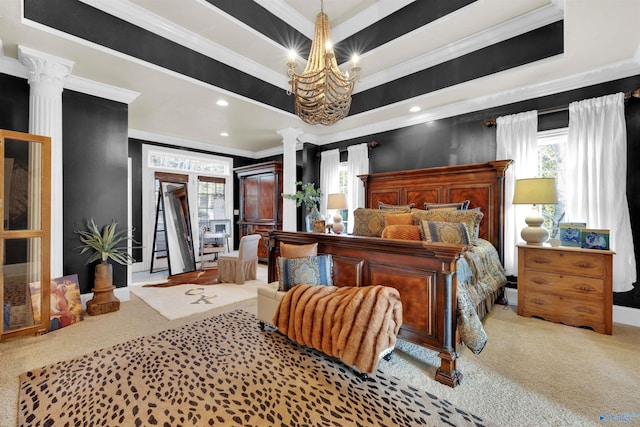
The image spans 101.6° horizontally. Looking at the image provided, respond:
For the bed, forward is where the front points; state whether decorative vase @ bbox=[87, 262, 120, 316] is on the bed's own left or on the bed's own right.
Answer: on the bed's own right

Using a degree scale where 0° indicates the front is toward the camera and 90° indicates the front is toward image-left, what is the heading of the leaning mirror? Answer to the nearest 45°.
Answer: approximately 315°

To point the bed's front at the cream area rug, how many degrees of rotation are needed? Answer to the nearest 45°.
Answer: approximately 45° to its right

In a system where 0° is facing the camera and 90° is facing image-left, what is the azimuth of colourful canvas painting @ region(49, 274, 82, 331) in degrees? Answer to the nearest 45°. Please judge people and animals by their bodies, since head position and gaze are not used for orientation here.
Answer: approximately 315°

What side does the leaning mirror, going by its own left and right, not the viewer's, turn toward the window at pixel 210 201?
left

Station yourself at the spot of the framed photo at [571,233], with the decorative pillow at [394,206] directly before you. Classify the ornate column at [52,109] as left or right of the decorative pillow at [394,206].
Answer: left

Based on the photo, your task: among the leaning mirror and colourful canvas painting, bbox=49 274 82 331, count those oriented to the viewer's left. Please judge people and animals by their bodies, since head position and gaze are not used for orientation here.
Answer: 0

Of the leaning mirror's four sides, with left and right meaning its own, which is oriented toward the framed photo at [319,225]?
front

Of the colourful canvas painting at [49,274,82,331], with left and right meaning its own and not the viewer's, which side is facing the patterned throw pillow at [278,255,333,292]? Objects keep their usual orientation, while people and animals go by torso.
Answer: front

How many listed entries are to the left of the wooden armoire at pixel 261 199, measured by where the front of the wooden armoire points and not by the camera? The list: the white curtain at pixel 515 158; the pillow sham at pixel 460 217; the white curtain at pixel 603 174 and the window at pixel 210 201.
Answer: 3

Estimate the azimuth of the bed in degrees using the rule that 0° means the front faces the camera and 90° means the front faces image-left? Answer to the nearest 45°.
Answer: approximately 45°

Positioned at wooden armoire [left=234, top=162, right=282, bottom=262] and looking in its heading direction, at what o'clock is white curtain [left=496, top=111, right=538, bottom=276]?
The white curtain is roughly at 9 o'clock from the wooden armoire.

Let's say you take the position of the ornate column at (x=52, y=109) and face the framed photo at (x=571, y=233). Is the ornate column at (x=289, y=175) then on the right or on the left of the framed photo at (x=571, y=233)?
left

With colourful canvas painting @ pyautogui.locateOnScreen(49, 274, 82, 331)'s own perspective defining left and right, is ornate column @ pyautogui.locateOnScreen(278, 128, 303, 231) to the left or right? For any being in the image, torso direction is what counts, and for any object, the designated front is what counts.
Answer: on its left
